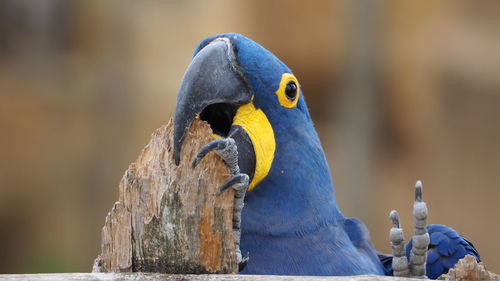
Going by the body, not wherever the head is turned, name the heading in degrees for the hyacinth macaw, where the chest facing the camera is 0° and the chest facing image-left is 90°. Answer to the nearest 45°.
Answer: approximately 45°

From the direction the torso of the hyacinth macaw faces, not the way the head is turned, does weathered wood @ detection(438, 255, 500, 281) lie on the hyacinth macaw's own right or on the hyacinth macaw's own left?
on the hyacinth macaw's own left

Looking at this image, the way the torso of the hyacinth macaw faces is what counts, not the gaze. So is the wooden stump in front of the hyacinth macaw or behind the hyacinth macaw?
in front
